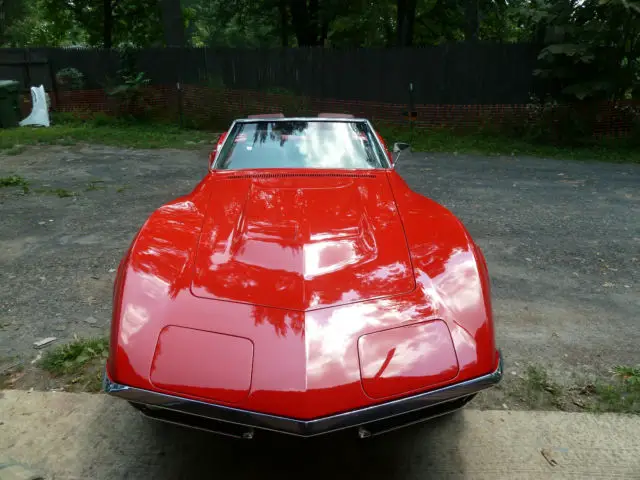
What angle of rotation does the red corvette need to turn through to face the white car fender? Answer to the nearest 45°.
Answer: approximately 135° to its right

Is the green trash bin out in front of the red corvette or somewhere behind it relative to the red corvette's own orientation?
behind

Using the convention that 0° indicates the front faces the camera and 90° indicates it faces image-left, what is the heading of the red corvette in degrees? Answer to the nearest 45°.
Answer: approximately 0°
